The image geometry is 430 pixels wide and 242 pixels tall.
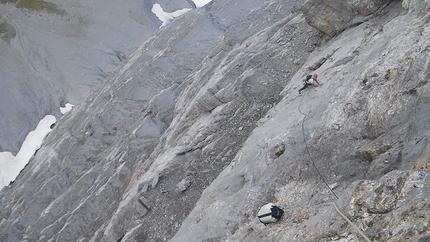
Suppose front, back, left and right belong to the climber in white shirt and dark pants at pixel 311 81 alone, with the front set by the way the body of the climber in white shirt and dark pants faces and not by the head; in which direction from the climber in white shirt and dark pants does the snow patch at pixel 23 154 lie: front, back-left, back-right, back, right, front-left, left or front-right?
back-left
